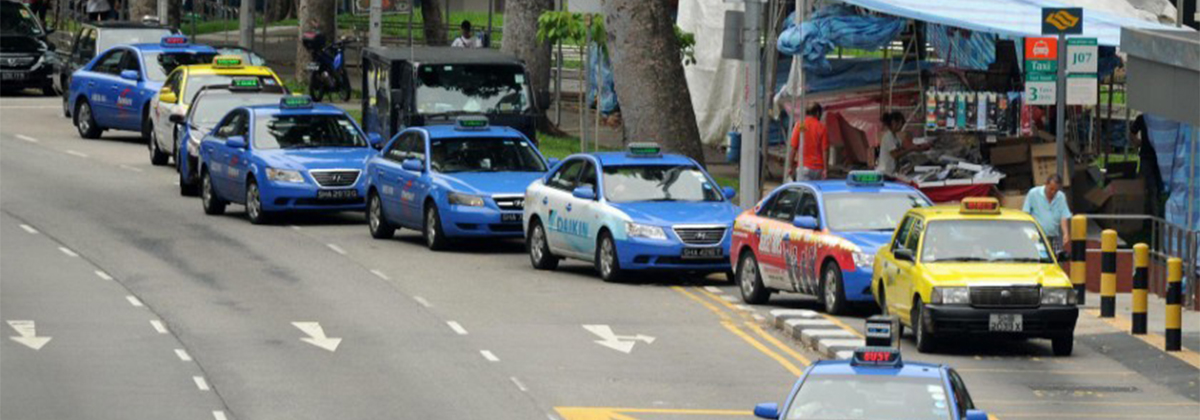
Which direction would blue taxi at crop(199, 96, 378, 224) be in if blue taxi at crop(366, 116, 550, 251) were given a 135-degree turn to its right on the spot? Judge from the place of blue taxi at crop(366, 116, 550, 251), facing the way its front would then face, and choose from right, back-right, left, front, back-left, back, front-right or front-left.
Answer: front-right

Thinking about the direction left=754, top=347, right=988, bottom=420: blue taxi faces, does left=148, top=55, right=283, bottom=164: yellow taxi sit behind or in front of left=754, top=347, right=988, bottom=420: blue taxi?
behind

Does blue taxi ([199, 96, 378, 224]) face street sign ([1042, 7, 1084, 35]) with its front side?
yes

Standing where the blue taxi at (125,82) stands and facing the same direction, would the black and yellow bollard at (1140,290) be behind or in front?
in front

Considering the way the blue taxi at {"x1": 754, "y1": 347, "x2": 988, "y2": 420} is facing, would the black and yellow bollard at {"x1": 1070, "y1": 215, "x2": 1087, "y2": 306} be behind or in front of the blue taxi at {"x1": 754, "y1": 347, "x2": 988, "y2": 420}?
behind

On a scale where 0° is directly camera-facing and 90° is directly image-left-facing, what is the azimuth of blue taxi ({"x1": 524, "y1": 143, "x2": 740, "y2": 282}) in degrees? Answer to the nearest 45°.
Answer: approximately 315°

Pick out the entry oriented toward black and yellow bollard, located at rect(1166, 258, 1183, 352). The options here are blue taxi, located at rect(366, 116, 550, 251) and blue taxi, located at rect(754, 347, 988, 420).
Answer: blue taxi, located at rect(366, 116, 550, 251)

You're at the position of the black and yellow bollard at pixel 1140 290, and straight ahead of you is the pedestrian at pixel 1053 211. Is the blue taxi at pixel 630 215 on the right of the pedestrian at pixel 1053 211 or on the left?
left

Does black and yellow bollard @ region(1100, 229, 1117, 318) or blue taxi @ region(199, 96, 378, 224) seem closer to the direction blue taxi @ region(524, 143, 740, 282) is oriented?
the black and yellow bollard

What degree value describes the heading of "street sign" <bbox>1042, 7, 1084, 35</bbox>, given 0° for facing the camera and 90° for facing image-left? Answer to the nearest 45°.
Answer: approximately 0°

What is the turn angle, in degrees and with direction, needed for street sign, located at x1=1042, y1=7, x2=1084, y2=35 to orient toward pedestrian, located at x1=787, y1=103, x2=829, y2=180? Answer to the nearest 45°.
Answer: approximately 135° to its right

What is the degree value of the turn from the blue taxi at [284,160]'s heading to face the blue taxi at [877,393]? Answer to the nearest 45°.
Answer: approximately 45° to its right

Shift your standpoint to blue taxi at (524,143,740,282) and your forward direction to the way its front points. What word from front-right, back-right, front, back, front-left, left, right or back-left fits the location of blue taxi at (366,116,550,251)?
back
